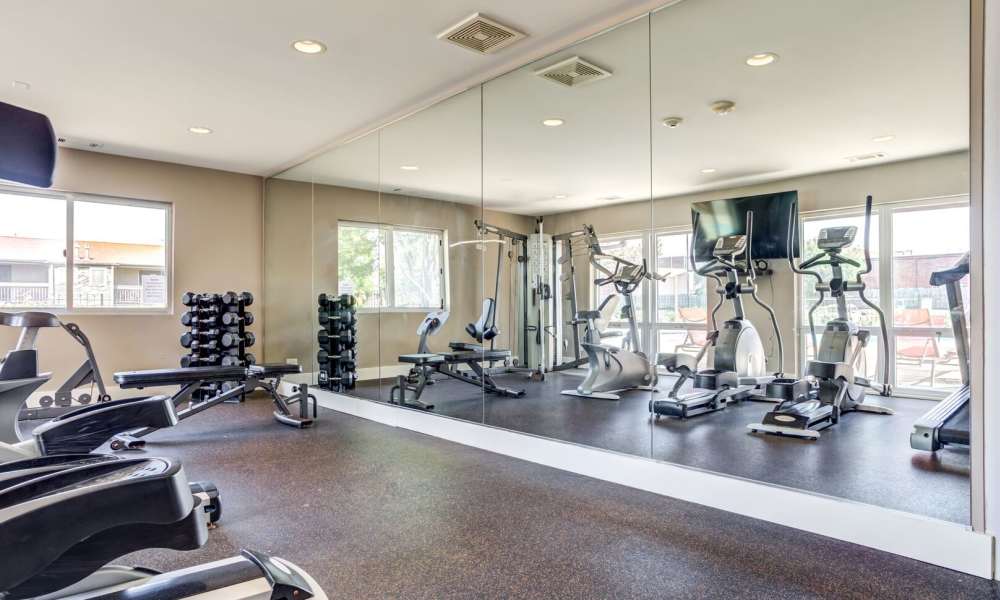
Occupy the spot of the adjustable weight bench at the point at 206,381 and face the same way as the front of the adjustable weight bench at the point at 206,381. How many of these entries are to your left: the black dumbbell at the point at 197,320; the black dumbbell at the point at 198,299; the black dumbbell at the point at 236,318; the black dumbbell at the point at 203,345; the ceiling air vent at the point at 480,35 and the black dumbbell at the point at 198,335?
5

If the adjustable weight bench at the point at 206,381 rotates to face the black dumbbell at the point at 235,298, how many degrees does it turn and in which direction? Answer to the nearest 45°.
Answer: approximately 90° to its left

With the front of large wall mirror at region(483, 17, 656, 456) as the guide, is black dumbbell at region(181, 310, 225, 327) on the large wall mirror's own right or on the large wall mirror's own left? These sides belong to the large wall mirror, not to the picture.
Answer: on the large wall mirror's own right

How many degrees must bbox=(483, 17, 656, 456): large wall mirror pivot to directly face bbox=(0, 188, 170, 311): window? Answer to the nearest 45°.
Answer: approximately 45° to its right

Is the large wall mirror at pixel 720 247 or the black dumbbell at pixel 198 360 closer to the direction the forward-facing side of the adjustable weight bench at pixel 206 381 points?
the large wall mirror

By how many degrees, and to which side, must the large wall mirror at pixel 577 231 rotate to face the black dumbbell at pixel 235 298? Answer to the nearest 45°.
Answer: approximately 90° to its right

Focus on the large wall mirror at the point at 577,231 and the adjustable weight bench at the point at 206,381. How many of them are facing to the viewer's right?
1

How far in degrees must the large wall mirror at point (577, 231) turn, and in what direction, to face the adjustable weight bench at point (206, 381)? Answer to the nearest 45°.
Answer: approximately 45° to its right

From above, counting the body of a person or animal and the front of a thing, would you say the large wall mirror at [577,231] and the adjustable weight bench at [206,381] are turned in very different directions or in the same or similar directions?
very different directions

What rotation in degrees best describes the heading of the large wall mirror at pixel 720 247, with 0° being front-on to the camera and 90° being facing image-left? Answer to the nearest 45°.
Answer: approximately 45°

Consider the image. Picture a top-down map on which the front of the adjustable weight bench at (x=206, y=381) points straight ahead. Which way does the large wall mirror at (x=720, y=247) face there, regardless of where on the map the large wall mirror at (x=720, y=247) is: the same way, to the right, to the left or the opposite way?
the opposite way

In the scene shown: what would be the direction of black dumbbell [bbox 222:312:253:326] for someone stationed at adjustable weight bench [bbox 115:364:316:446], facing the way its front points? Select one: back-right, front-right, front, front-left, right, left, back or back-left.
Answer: left

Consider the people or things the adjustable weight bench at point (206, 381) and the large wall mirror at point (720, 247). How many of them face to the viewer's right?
1

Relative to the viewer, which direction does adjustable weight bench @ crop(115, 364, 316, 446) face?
to the viewer's right

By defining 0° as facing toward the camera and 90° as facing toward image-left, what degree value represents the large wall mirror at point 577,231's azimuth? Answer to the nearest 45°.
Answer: approximately 45°

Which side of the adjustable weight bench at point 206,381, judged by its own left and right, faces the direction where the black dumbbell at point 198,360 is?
left
